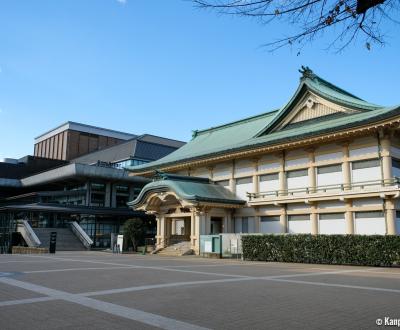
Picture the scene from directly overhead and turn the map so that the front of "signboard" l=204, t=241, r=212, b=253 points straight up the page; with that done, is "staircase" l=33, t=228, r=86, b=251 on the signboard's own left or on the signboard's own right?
on the signboard's own right

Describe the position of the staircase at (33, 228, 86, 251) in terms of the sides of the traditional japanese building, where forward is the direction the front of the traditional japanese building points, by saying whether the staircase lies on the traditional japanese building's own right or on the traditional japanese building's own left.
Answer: on the traditional japanese building's own right

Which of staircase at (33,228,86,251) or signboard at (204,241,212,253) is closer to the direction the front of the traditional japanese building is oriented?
the signboard

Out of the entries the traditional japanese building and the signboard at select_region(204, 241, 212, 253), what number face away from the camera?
0

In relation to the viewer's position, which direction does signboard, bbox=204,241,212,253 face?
facing the viewer

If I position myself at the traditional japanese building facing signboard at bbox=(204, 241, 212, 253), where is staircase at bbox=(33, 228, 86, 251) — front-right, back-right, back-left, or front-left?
front-right

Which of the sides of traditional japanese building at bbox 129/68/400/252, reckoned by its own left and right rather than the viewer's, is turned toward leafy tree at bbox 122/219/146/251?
right

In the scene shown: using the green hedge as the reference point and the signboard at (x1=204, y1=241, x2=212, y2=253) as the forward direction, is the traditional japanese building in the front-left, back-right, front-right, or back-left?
front-right

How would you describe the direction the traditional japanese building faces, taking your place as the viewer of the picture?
facing the viewer and to the left of the viewer
